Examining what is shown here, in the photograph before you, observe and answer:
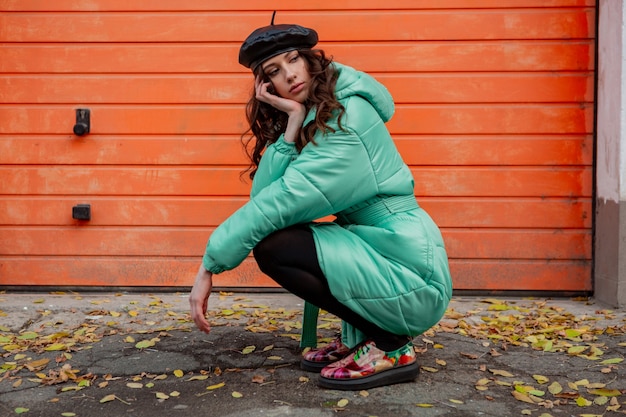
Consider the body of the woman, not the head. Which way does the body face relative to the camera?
to the viewer's left

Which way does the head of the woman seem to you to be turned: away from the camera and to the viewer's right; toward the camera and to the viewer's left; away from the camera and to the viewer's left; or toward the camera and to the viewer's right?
toward the camera and to the viewer's left

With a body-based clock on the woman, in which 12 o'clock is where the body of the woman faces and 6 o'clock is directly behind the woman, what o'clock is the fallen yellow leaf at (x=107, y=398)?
The fallen yellow leaf is roughly at 12 o'clock from the woman.
